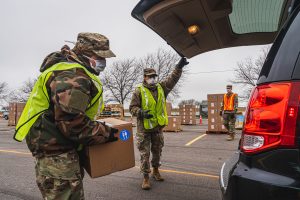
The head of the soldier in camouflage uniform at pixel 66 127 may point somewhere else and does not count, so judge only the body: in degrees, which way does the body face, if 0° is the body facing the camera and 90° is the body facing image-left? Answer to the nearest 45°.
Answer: approximately 270°

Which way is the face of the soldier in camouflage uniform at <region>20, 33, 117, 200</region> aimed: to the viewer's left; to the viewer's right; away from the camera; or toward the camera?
to the viewer's right

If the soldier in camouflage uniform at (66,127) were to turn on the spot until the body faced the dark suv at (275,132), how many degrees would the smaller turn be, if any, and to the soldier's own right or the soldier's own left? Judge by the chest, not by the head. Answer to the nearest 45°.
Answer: approximately 45° to the soldier's own right

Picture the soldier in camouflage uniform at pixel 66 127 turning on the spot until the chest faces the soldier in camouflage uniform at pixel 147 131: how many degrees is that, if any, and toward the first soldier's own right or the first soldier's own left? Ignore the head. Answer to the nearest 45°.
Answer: approximately 45° to the first soldier's own left

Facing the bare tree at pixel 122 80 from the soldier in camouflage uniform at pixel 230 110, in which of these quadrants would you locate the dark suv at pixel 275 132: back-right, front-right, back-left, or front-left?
back-left

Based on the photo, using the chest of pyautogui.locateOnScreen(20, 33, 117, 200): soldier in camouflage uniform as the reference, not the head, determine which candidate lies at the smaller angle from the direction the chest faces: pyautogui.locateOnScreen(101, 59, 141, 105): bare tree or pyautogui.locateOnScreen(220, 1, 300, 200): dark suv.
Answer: the dark suv

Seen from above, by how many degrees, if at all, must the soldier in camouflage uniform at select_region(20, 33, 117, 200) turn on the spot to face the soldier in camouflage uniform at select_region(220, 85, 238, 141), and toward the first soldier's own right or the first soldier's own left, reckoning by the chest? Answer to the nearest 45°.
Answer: approximately 45° to the first soldier's own left

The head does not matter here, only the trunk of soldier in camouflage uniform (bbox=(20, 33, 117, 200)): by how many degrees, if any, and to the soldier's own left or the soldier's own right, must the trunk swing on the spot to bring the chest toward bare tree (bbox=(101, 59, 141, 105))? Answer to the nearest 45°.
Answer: approximately 90° to the soldier's own left
